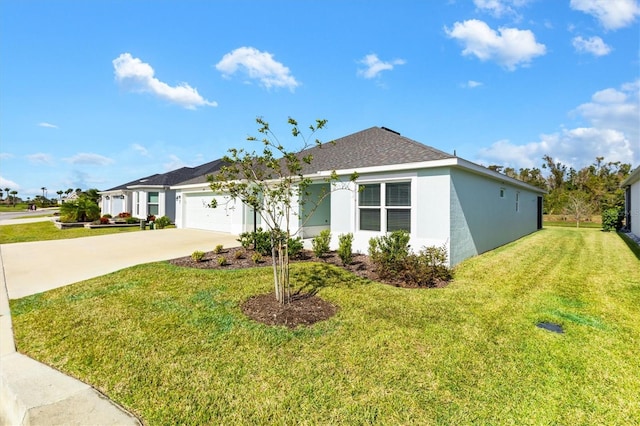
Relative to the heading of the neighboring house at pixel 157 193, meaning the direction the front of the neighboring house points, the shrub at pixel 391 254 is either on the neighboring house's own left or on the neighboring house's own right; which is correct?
on the neighboring house's own left

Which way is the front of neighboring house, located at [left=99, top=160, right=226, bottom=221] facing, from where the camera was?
facing the viewer and to the left of the viewer

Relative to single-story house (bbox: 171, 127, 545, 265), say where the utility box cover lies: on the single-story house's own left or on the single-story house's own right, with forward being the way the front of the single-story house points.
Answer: on the single-story house's own left

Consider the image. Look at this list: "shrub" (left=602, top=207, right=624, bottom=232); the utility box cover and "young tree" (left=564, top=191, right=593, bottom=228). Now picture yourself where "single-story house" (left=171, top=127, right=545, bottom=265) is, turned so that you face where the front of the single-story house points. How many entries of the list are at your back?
2

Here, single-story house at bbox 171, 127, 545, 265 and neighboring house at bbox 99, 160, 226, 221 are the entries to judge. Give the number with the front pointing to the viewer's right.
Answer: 0

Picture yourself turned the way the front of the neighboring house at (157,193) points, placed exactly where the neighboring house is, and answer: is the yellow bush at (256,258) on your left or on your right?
on your left

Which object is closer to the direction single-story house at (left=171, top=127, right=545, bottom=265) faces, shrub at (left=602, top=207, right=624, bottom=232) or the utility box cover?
the utility box cover

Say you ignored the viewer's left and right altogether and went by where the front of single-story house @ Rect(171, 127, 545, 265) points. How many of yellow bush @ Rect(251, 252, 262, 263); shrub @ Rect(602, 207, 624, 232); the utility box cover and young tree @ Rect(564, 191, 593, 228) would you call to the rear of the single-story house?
2

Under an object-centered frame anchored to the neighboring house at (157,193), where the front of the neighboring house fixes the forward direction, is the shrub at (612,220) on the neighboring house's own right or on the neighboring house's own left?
on the neighboring house's own left
